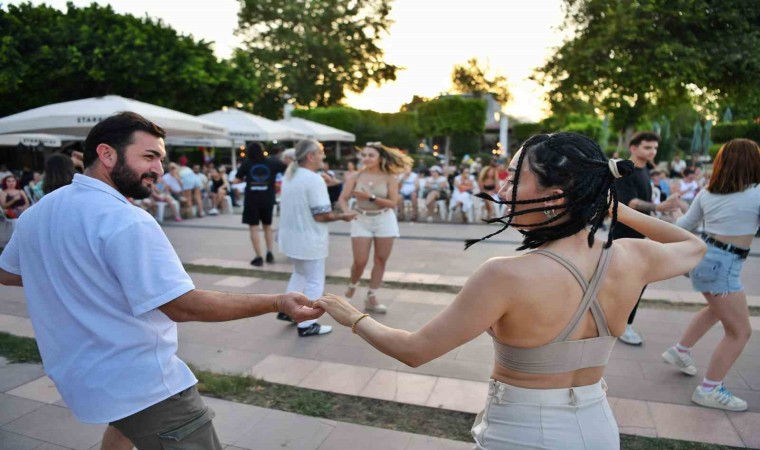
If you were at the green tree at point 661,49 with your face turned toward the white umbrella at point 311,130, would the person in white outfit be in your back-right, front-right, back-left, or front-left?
front-left

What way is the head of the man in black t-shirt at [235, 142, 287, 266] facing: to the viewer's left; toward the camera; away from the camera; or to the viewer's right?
away from the camera

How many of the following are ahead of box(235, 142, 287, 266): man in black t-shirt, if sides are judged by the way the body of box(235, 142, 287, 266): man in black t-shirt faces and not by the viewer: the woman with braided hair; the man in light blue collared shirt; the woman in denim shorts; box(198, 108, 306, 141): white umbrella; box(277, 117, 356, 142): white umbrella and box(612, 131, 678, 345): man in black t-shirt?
2

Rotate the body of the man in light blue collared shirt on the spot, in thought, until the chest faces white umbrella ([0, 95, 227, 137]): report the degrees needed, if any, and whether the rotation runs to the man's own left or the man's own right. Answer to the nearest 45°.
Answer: approximately 45° to the man's own left

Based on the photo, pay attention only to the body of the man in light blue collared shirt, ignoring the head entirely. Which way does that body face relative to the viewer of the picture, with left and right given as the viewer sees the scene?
facing away from the viewer and to the right of the viewer

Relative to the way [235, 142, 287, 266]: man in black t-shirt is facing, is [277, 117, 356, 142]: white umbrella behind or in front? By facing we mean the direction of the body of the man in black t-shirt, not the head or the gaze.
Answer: in front

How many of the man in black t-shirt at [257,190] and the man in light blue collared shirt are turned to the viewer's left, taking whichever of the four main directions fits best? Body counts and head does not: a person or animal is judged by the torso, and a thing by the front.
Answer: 0

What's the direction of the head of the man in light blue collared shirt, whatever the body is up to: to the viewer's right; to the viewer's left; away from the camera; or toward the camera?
to the viewer's right

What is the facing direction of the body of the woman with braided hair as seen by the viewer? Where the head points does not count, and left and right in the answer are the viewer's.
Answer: facing away from the viewer and to the left of the viewer

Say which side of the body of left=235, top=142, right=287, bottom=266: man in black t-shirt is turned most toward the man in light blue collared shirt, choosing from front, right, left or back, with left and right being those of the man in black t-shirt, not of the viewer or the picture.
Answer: back

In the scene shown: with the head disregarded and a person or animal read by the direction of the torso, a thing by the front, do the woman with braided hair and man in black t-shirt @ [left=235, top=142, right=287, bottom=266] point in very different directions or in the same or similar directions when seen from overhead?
same or similar directions

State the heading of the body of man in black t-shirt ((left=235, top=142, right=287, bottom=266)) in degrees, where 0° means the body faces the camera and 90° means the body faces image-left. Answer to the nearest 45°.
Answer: approximately 180°

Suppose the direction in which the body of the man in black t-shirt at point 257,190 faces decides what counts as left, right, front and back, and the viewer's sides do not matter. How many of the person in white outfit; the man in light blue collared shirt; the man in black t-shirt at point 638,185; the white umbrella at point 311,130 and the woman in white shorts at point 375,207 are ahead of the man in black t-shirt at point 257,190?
1

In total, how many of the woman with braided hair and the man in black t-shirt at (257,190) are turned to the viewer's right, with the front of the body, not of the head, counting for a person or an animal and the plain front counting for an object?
0

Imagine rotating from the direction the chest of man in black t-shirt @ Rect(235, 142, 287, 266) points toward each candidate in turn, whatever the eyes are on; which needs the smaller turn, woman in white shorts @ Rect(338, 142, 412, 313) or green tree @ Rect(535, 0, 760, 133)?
the green tree

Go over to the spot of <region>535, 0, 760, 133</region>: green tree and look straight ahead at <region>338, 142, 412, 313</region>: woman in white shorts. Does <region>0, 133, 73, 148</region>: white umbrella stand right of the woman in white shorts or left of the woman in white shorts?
right
